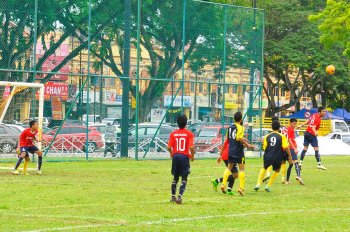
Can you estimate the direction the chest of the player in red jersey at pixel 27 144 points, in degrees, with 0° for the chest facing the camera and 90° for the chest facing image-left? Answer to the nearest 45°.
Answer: approximately 315°

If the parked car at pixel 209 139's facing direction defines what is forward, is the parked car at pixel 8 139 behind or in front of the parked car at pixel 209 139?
in front

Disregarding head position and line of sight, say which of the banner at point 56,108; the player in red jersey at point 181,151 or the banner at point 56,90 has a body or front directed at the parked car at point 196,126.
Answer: the player in red jersey

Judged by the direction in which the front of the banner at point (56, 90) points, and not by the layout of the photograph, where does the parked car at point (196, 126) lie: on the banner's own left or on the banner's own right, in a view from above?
on the banner's own left

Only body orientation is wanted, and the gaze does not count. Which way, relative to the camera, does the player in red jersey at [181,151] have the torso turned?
away from the camera

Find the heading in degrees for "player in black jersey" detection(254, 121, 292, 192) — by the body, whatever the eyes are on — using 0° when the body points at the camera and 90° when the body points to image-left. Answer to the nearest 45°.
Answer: approximately 180°

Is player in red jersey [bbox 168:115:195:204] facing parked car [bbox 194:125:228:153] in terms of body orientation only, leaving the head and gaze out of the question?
yes

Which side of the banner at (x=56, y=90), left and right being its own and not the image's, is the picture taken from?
front

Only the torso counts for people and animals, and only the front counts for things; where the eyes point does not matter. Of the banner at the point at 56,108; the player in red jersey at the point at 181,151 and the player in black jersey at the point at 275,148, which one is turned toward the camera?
the banner
